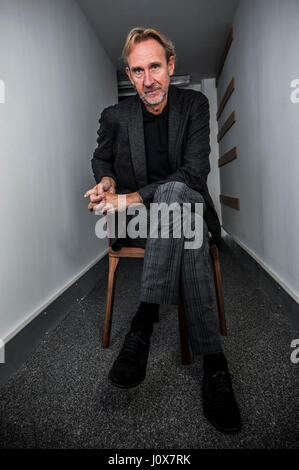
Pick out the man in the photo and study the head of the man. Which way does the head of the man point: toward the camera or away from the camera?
toward the camera

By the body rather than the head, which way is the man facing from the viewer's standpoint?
toward the camera
